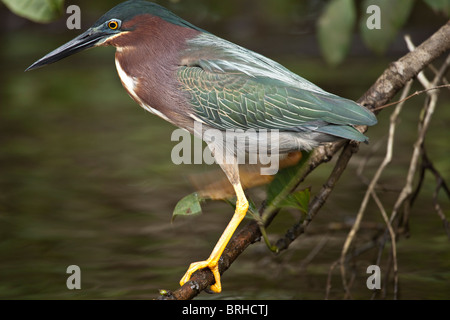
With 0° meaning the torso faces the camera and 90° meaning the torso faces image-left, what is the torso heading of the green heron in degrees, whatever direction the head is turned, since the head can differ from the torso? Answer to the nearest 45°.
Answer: approximately 90°

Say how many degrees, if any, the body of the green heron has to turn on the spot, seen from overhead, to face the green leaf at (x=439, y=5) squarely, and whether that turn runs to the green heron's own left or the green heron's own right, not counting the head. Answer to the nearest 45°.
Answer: approximately 135° to the green heron's own right

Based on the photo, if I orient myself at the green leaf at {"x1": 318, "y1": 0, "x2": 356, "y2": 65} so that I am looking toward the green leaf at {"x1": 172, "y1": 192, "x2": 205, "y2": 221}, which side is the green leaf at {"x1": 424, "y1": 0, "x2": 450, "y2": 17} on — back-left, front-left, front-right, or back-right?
back-left

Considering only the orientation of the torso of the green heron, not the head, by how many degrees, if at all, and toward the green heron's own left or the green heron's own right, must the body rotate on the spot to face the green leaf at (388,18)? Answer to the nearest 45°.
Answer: approximately 135° to the green heron's own right

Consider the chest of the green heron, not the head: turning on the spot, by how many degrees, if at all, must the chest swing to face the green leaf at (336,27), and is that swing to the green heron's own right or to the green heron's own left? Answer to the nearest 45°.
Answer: approximately 135° to the green heron's own right
